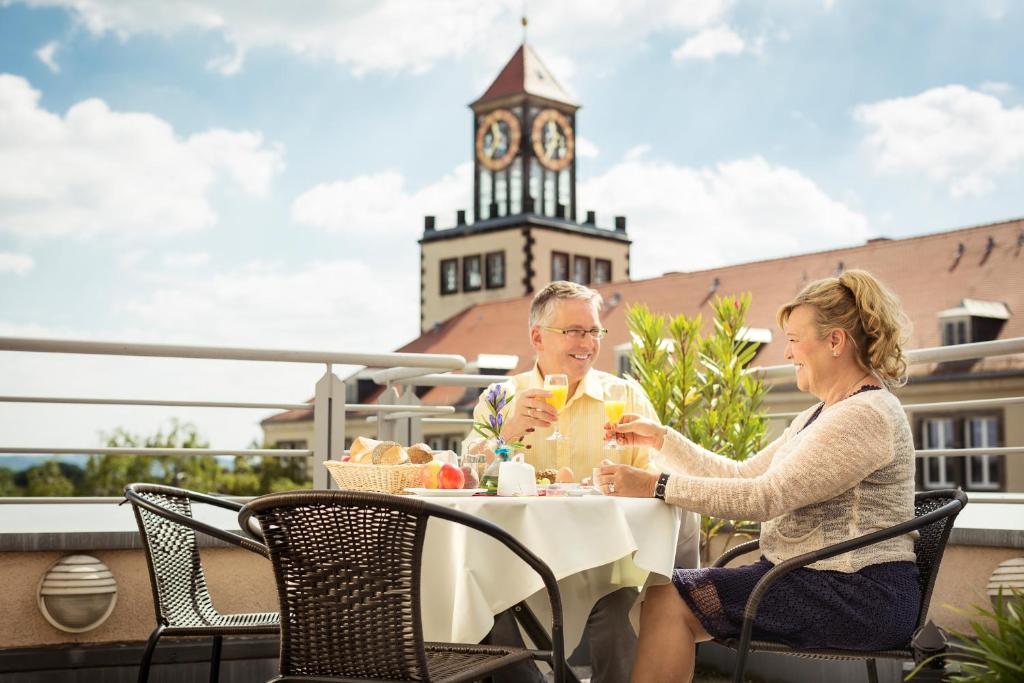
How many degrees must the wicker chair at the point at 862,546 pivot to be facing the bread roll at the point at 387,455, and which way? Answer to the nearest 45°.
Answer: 0° — it already faces it

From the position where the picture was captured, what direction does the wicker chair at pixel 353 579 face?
facing away from the viewer and to the right of the viewer

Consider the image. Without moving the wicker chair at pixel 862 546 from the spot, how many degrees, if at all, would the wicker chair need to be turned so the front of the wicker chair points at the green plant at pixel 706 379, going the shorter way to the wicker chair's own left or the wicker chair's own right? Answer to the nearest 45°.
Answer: approximately 90° to the wicker chair's own right

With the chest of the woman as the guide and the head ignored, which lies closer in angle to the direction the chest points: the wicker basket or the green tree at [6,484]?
the wicker basket

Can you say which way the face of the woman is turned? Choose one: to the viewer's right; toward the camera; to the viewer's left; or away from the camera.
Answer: to the viewer's left

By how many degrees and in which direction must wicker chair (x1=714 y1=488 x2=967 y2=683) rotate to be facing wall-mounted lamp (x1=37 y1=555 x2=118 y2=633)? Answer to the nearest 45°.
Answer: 0° — it already faces it

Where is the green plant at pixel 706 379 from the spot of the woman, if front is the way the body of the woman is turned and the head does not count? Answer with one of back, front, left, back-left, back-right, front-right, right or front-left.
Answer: right

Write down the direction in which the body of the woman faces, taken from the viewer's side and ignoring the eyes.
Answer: to the viewer's left

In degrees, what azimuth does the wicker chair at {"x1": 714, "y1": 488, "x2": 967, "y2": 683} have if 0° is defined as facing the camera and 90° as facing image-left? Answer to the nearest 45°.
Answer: approximately 90°

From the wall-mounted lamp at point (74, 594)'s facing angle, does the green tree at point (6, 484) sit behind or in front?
behind
